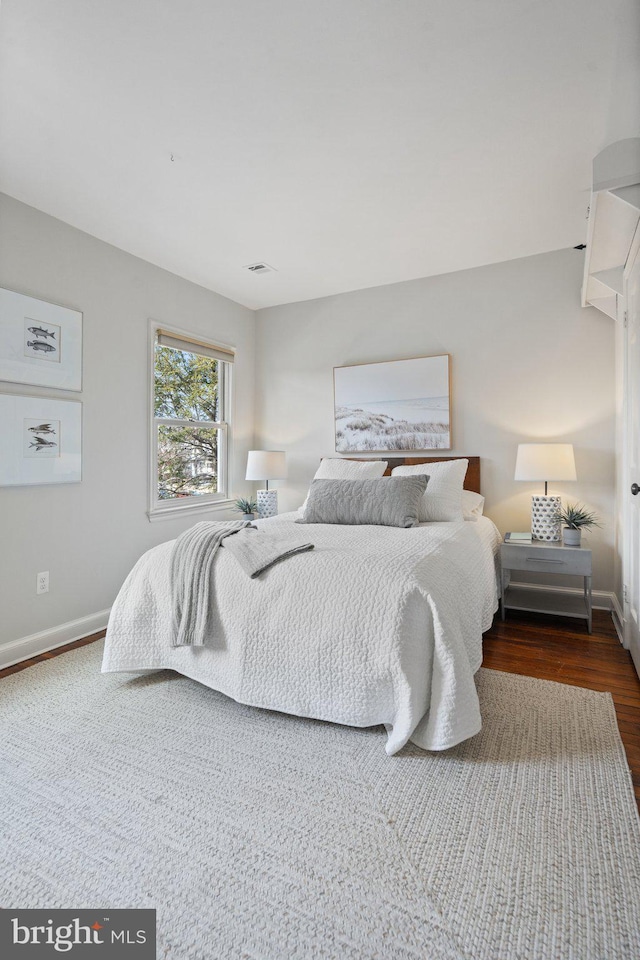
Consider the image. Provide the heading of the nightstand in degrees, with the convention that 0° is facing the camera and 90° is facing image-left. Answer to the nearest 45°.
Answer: approximately 0°

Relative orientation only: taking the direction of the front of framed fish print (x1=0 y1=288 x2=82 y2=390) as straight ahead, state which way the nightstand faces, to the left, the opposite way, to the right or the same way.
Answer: to the right

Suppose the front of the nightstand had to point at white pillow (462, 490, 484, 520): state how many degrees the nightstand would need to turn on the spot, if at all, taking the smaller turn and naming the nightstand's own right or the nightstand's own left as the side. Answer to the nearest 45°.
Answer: approximately 90° to the nightstand's own right

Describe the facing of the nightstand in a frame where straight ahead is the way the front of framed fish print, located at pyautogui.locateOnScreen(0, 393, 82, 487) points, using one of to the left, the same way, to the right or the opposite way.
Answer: to the right

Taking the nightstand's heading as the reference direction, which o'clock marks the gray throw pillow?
The gray throw pillow is roughly at 2 o'clock from the nightstand.

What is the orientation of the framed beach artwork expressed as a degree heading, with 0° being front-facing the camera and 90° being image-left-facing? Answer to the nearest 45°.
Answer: approximately 45°
